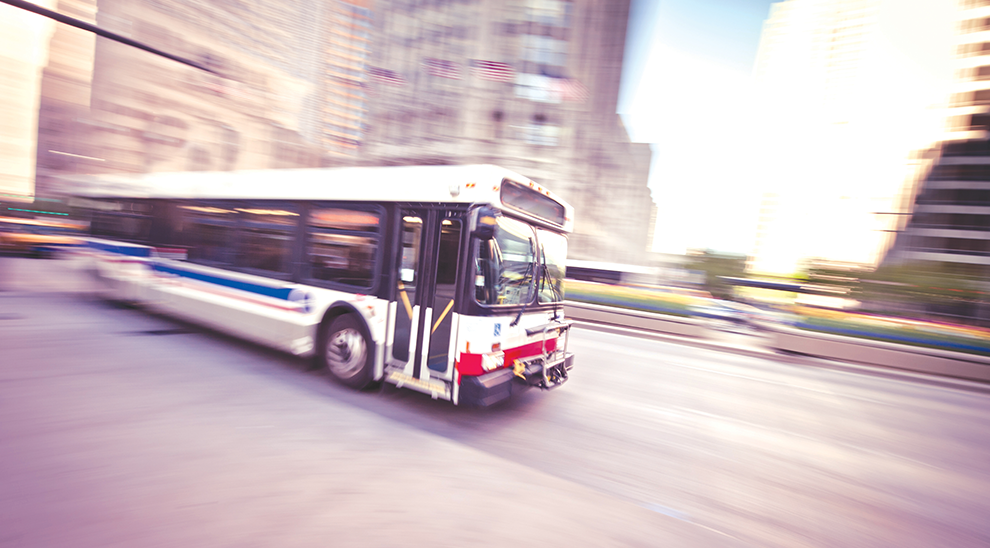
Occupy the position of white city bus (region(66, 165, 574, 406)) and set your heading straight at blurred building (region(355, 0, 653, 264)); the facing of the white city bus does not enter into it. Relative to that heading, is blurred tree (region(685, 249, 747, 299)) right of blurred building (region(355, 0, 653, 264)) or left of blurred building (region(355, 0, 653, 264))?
right

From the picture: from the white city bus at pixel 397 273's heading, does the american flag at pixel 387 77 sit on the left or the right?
on its left

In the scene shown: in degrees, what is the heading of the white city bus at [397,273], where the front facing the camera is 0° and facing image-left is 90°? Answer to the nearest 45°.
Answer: approximately 315°

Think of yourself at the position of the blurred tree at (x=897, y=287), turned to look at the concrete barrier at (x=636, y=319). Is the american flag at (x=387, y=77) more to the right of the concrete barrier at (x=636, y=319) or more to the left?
right

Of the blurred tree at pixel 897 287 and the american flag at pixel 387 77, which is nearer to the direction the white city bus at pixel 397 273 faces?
the blurred tree

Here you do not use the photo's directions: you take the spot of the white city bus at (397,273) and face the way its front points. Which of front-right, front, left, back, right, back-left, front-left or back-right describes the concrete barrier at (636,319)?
left

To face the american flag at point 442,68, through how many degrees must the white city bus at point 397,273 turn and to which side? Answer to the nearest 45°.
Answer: approximately 135° to its left

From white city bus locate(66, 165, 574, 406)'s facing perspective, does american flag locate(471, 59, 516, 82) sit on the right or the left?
on its left

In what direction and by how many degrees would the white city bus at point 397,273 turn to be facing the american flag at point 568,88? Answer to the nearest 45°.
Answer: approximately 90° to its left

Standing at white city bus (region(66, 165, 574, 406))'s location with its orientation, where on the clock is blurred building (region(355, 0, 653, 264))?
The blurred building is roughly at 8 o'clock from the white city bus.
